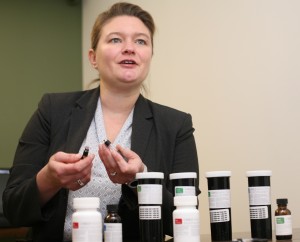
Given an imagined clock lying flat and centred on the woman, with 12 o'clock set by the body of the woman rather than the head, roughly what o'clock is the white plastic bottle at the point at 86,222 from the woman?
The white plastic bottle is roughly at 12 o'clock from the woman.

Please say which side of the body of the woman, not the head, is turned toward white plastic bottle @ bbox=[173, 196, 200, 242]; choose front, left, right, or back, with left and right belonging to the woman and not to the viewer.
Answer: front

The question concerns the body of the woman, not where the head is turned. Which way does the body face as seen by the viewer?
toward the camera

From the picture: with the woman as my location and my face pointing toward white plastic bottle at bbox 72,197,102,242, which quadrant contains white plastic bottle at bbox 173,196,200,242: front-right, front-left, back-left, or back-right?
front-left

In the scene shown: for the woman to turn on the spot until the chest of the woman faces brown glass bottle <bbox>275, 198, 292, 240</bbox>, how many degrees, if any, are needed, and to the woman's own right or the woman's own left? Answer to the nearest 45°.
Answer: approximately 45° to the woman's own left

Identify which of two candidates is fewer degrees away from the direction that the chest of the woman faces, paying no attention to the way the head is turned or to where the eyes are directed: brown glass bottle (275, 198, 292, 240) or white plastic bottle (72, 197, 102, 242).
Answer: the white plastic bottle

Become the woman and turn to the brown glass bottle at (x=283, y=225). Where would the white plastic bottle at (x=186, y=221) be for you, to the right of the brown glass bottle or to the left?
right
